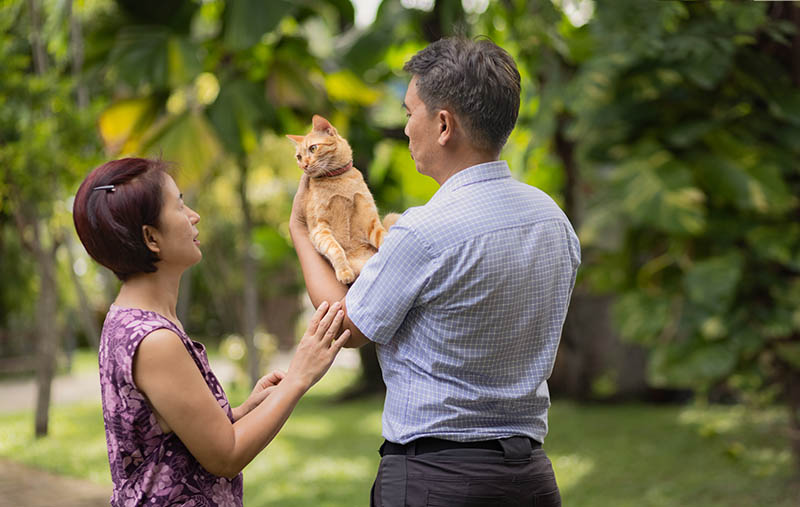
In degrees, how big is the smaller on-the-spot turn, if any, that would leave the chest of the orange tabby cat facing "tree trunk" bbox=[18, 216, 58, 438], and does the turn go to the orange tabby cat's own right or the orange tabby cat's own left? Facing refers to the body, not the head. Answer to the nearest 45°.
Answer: approximately 90° to the orange tabby cat's own right

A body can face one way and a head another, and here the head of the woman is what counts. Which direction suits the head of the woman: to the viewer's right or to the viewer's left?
to the viewer's right

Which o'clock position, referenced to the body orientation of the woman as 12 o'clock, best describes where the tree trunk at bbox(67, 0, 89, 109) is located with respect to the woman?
The tree trunk is roughly at 9 o'clock from the woman.

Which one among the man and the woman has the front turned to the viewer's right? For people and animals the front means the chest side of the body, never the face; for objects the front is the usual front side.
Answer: the woman

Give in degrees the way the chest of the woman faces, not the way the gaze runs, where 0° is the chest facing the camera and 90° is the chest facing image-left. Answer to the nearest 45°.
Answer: approximately 270°

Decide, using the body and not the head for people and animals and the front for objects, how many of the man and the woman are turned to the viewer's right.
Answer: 1

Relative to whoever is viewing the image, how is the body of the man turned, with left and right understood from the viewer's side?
facing away from the viewer and to the left of the viewer

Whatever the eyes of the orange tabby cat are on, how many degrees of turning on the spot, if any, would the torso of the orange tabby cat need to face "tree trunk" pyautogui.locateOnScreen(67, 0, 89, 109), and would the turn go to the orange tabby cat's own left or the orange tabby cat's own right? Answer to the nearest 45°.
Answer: approximately 135° to the orange tabby cat's own right

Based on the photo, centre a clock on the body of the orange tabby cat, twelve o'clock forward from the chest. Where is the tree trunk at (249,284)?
The tree trunk is roughly at 4 o'clock from the orange tabby cat.
